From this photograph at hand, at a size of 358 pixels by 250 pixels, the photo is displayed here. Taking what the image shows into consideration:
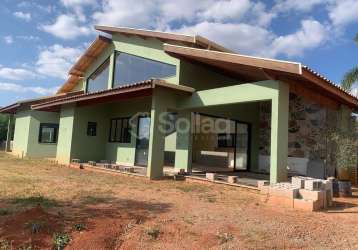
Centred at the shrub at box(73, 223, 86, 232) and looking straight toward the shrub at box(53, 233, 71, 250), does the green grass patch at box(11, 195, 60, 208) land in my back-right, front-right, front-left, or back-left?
back-right

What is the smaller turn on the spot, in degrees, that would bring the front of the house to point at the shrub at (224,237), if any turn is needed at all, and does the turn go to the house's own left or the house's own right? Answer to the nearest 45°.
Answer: approximately 45° to the house's own left

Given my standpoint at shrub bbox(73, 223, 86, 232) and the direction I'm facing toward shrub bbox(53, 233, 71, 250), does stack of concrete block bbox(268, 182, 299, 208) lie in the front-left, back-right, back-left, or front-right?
back-left

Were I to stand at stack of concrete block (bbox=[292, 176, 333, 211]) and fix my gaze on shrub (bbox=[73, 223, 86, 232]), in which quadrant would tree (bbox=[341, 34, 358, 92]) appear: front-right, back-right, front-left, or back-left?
back-right

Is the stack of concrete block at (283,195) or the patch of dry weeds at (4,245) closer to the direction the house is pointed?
the patch of dry weeds

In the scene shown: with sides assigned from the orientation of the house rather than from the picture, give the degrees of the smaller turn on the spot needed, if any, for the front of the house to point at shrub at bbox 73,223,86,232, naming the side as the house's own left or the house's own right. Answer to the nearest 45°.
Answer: approximately 45° to the house's own left

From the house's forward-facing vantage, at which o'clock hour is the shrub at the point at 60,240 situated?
The shrub is roughly at 11 o'clock from the house.

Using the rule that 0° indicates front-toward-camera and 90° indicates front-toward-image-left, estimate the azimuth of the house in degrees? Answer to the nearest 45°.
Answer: approximately 45°
